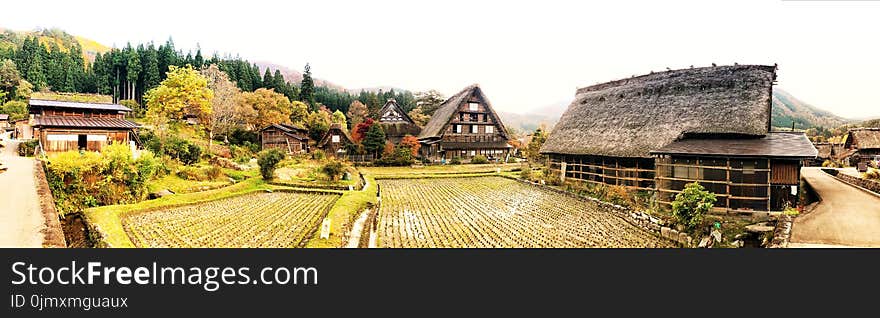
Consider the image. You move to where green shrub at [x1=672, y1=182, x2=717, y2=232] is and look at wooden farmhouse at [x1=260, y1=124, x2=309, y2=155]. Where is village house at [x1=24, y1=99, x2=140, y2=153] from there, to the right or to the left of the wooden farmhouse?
left

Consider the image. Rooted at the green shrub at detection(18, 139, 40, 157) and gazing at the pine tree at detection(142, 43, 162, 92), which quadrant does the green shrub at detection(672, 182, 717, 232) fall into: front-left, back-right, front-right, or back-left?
back-right

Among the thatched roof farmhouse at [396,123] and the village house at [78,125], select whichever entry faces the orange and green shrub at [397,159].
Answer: the thatched roof farmhouse

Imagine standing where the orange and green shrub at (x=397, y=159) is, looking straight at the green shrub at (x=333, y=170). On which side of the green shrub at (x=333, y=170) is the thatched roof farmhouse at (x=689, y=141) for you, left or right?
left

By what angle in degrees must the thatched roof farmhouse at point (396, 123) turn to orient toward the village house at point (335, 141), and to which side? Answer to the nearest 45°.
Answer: approximately 45° to its right

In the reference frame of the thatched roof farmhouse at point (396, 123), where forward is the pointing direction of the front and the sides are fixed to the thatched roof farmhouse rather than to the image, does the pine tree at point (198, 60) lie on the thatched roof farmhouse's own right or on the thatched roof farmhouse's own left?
on the thatched roof farmhouse's own right

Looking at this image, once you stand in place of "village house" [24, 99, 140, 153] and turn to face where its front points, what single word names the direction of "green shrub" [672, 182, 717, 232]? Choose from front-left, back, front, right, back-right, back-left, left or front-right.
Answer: front-left

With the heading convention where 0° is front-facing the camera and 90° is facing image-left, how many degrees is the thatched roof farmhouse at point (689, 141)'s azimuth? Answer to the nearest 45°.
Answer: approximately 45°

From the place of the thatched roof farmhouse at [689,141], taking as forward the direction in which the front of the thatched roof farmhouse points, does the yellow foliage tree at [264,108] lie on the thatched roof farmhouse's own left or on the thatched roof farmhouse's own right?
on the thatched roof farmhouse's own right

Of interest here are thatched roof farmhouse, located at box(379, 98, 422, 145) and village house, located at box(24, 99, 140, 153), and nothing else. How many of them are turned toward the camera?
2

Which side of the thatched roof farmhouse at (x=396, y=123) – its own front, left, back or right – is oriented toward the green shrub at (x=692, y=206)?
front
